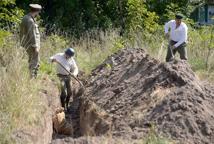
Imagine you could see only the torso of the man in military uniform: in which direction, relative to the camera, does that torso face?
to the viewer's right

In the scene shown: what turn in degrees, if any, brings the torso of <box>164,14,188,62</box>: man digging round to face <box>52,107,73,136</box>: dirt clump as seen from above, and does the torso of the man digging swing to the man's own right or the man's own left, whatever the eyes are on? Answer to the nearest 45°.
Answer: approximately 45° to the man's own right

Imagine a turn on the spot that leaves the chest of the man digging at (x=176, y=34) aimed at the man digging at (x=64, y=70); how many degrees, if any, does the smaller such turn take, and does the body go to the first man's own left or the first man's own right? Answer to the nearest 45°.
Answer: approximately 90° to the first man's own right

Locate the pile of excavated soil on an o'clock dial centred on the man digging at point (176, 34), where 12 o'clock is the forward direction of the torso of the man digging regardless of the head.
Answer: The pile of excavated soil is roughly at 12 o'clock from the man digging.

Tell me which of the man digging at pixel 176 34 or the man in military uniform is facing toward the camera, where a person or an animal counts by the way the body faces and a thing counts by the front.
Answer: the man digging

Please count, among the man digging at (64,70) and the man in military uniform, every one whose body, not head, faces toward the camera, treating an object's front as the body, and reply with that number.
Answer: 1

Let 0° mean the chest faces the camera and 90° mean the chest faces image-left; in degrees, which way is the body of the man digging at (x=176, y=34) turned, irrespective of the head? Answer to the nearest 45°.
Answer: approximately 0°

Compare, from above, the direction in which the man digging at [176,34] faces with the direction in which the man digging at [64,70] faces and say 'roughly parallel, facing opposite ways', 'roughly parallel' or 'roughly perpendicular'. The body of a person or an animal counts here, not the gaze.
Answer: roughly parallel
